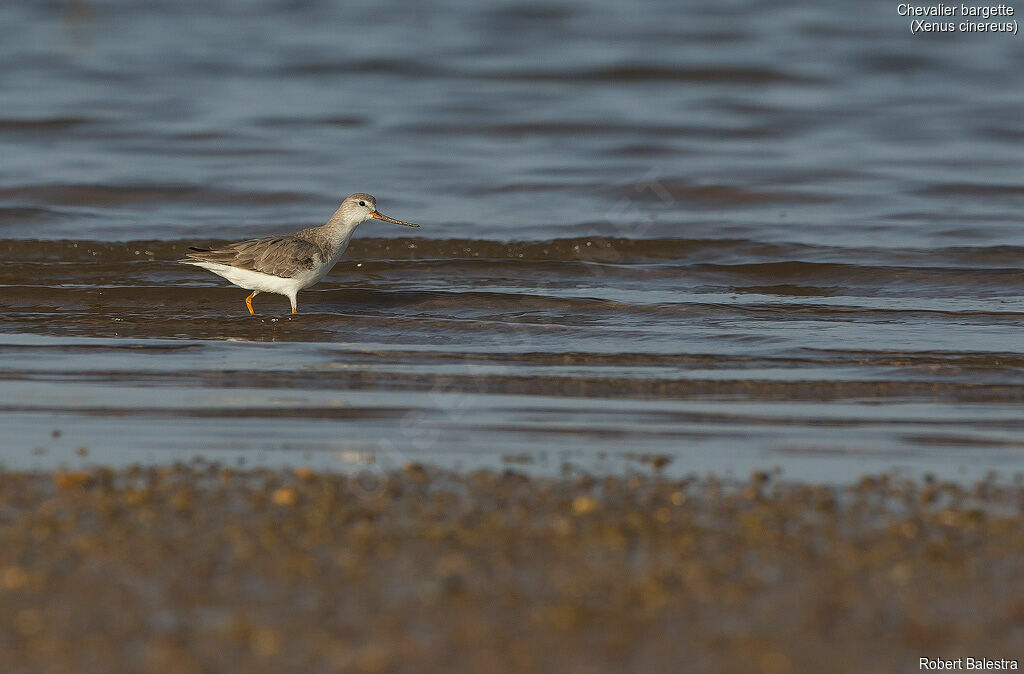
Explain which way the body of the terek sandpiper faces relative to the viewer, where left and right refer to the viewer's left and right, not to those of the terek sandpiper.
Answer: facing to the right of the viewer
